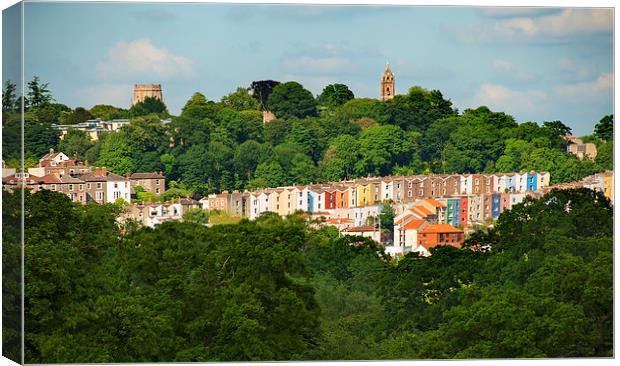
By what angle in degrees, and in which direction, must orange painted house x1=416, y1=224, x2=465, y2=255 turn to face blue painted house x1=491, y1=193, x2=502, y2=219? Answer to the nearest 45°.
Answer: approximately 90° to its left

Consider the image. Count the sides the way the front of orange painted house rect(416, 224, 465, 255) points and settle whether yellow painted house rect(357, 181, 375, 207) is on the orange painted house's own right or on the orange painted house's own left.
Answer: on the orange painted house's own right

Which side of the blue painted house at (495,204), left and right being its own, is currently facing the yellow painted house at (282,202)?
right

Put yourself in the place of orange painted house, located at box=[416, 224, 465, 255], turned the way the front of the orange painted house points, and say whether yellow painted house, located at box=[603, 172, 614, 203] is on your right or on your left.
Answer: on your left

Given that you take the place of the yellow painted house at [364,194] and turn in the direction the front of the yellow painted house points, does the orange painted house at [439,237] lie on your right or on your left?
on your left

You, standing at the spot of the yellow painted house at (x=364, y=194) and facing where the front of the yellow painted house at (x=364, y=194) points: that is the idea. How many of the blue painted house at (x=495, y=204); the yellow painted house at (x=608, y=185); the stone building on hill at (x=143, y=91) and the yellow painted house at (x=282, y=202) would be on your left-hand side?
2

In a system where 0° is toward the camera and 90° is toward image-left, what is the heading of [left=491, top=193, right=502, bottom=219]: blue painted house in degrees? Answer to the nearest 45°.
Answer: approximately 0°

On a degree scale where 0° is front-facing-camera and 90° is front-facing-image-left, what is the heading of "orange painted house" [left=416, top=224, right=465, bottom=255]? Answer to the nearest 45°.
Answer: approximately 0°
